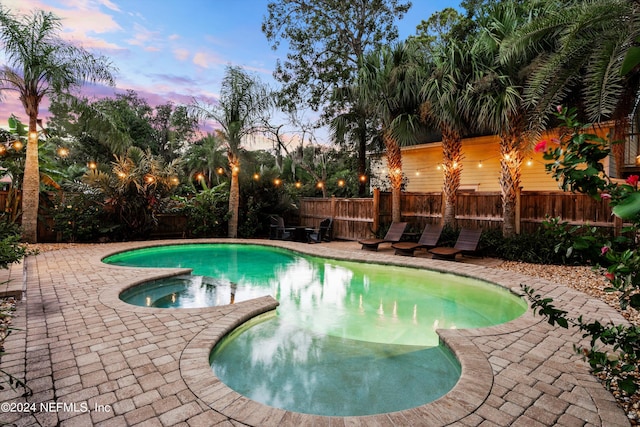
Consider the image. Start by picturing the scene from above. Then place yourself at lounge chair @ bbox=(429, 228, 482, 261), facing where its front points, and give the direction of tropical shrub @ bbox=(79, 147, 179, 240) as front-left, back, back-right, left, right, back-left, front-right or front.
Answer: front-right

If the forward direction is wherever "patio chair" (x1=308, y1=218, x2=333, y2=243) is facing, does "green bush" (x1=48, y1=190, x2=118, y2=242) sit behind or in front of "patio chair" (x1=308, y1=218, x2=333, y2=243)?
in front

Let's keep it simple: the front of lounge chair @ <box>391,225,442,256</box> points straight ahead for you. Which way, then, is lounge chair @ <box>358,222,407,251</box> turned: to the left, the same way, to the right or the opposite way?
the same way

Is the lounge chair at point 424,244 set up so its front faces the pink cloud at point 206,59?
no

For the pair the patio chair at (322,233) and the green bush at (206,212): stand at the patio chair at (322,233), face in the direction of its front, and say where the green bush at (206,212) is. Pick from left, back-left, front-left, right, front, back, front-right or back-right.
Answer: front-right

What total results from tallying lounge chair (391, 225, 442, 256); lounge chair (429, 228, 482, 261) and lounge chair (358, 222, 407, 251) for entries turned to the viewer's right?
0

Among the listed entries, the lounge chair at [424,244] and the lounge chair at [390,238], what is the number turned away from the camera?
0

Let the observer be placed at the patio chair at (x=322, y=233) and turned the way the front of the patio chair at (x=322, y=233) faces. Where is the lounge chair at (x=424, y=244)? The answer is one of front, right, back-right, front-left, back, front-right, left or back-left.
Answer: left

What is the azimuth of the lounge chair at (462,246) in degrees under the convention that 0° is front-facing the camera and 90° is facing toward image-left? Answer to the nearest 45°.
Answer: approximately 45°

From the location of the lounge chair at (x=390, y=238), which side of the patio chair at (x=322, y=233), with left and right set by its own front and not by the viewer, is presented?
back

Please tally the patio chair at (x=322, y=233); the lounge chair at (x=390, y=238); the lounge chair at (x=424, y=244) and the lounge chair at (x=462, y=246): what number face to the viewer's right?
0

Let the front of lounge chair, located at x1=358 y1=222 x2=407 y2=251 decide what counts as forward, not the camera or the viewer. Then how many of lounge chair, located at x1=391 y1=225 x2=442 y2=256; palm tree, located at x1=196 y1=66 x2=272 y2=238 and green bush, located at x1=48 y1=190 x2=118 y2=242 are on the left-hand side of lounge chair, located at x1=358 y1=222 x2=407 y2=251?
1

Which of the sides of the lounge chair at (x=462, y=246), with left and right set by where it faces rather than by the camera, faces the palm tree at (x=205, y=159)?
right

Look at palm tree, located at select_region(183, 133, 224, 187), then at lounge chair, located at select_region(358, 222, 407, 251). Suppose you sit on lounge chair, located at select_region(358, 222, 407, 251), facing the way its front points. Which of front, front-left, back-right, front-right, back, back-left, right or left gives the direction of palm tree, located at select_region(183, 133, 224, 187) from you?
right

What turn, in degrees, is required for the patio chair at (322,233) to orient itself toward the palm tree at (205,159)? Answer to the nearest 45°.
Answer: approximately 90° to its right

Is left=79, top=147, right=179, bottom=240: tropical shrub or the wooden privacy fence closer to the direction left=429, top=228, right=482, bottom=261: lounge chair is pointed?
the tropical shrub

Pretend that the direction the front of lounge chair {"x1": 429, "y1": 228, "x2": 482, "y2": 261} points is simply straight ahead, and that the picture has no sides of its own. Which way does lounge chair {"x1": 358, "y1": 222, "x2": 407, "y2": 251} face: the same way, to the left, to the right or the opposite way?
the same way

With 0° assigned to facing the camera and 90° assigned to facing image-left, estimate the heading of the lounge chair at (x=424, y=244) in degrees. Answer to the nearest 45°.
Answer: approximately 45°

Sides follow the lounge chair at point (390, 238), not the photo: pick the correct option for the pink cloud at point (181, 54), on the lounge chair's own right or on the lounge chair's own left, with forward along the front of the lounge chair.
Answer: on the lounge chair's own right

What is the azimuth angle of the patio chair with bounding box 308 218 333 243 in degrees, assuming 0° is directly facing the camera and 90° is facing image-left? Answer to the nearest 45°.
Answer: approximately 45°

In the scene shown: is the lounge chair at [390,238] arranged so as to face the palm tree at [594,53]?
no
